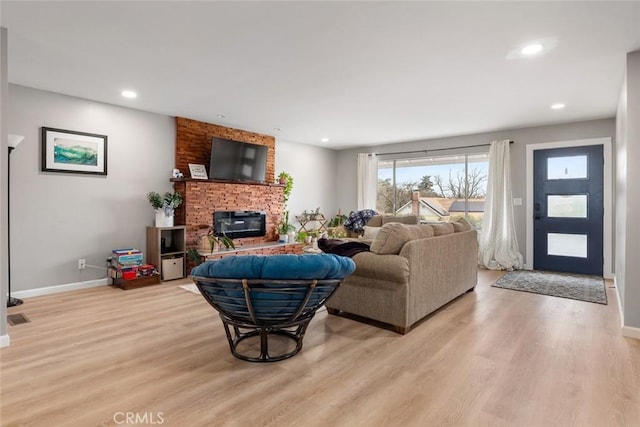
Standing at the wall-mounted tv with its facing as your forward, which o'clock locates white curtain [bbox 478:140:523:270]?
The white curtain is roughly at 11 o'clock from the wall-mounted tv.

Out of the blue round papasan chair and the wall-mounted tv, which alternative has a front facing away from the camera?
the blue round papasan chair

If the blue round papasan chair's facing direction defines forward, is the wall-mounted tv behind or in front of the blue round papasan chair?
in front

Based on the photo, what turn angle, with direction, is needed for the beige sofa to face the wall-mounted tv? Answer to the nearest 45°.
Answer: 0° — it already faces it

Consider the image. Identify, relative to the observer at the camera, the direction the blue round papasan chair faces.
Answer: facing away from the viewer

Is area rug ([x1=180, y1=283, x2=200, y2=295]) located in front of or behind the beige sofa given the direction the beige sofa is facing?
in front

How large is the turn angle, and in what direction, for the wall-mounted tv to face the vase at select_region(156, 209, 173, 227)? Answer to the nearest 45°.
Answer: approximately 90° to its right

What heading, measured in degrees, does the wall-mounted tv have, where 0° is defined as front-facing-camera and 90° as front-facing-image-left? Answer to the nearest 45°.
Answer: approximately 315°

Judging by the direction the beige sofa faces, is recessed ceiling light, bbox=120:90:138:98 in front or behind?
in front

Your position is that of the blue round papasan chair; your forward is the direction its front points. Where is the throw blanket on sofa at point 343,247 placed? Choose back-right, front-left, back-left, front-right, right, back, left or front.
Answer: front-right

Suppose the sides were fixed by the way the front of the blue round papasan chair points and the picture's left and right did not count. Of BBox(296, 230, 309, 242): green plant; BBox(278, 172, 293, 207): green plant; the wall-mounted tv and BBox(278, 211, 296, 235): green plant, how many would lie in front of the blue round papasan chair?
4

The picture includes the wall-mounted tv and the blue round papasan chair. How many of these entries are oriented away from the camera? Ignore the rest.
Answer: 1

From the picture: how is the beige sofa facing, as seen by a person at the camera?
facing away from the viewer and to the left of the viewer
